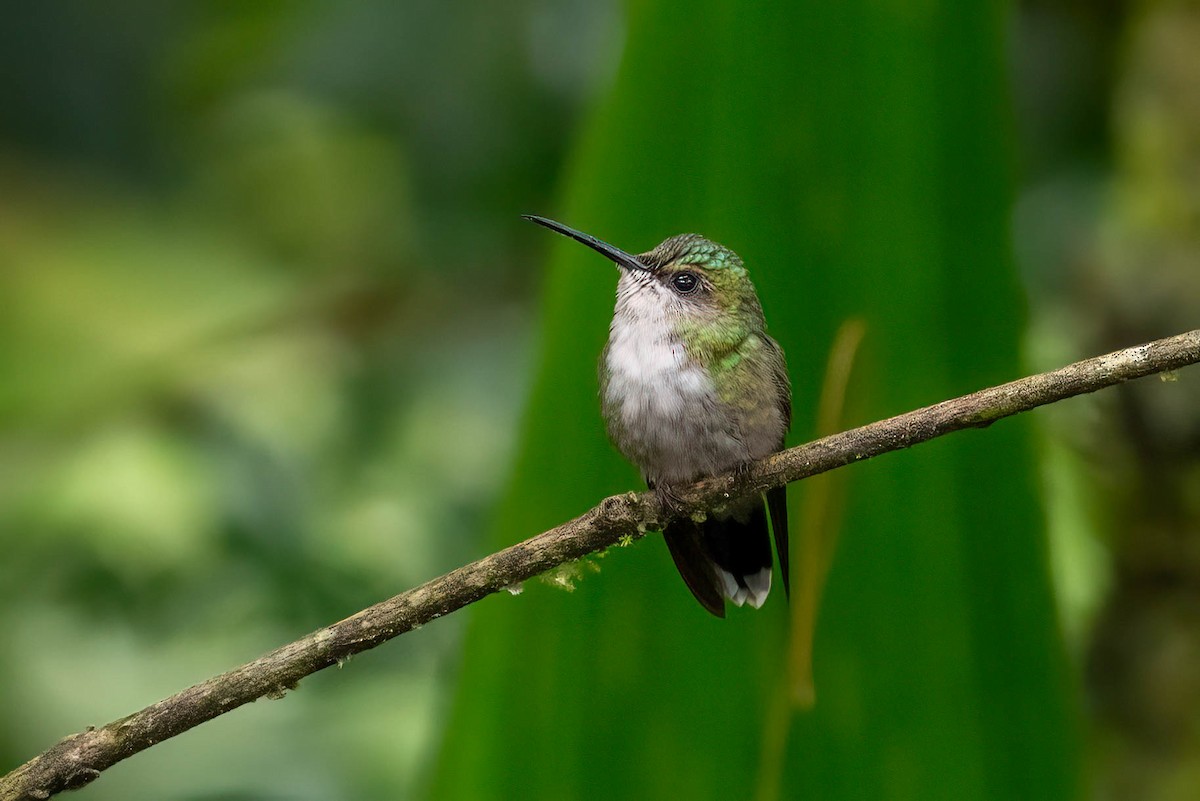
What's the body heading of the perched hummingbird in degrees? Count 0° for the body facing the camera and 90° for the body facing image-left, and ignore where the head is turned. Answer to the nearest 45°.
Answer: approximately 45°
